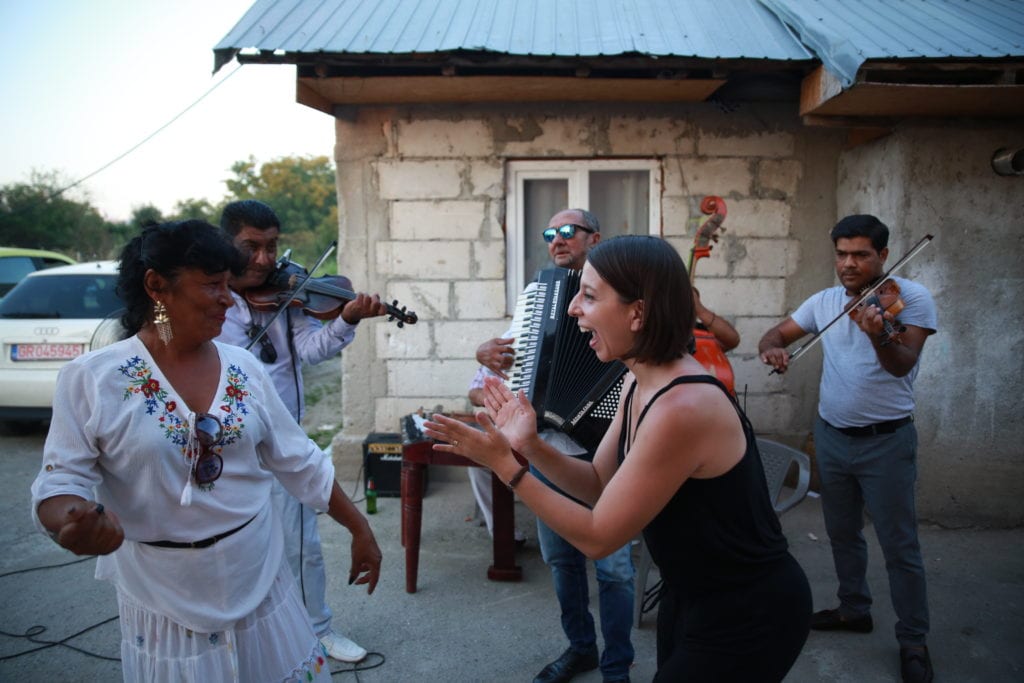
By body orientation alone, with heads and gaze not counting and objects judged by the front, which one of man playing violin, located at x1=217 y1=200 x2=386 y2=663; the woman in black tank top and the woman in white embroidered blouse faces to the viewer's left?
the woman in black tank top

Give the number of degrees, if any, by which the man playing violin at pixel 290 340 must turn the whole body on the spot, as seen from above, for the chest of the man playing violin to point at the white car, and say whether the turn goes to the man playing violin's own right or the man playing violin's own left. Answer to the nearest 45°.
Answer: approximately 180°

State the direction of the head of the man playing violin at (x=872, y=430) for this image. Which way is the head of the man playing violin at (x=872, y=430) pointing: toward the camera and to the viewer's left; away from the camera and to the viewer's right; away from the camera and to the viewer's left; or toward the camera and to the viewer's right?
toward the camera and to the viewer's left

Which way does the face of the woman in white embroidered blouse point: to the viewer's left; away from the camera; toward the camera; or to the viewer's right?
to the viewer's right

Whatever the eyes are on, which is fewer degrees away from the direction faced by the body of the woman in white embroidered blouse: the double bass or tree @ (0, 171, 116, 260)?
the double bass

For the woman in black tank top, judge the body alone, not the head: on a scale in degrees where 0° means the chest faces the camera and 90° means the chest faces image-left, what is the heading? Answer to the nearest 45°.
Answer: approximately 90°

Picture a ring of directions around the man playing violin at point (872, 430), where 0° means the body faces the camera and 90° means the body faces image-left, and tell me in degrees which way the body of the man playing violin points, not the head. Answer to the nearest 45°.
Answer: approximately 45°

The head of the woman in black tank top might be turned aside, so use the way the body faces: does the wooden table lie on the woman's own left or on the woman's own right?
on the woman's own right

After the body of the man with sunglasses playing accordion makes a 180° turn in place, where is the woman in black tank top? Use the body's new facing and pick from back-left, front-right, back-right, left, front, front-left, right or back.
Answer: back-right

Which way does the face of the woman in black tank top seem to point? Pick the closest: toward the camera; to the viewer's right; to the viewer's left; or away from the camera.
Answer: to the viewer's left

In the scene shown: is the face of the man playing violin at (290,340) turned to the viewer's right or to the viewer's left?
to the viewer's right

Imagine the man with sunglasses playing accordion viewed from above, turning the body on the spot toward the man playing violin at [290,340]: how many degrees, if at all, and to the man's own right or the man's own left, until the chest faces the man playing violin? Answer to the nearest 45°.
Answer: approximately 45° to the man's own right

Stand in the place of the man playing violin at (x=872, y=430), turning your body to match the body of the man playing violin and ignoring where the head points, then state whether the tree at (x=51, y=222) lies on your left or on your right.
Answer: on your right

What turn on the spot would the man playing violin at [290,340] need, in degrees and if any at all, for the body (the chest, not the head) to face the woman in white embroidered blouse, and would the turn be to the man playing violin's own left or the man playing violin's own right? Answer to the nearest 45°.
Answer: approximately 45° to the man playing violin's own right

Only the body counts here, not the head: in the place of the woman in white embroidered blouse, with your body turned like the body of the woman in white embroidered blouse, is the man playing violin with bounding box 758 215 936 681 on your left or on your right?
on your left
